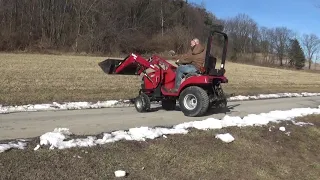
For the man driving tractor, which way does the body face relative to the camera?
to the viewer's left
